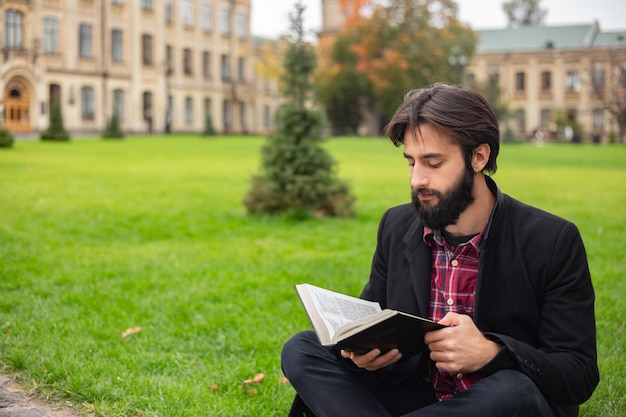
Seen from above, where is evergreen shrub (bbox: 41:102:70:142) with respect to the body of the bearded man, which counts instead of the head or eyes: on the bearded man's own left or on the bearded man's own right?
on the bearded man's own right

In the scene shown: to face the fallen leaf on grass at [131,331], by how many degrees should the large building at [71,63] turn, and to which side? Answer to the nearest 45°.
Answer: approximately 45° to its right

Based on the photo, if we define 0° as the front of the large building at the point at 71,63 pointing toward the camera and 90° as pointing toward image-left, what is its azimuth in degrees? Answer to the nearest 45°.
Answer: approximately 315°

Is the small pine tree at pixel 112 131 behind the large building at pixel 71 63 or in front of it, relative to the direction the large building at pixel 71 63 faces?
in front

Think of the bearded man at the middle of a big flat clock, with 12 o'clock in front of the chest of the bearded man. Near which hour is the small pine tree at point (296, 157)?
The small pine tree is roughly at 4 o'clock from the bearded man.

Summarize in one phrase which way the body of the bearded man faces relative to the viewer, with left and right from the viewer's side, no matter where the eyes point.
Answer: facing the viewer and to the left of the viewer

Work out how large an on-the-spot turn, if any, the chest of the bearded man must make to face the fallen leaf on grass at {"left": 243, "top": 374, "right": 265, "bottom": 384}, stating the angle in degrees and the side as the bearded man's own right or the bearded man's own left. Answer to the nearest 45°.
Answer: approximately 90° to the bearded man's own right

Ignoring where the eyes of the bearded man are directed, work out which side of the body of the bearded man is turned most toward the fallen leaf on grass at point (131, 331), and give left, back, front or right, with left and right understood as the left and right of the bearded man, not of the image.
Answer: right

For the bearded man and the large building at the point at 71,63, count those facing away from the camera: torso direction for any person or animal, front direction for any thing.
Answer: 0

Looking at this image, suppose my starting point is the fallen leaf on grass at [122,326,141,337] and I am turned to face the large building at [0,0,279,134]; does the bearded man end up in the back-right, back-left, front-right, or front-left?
back-right
